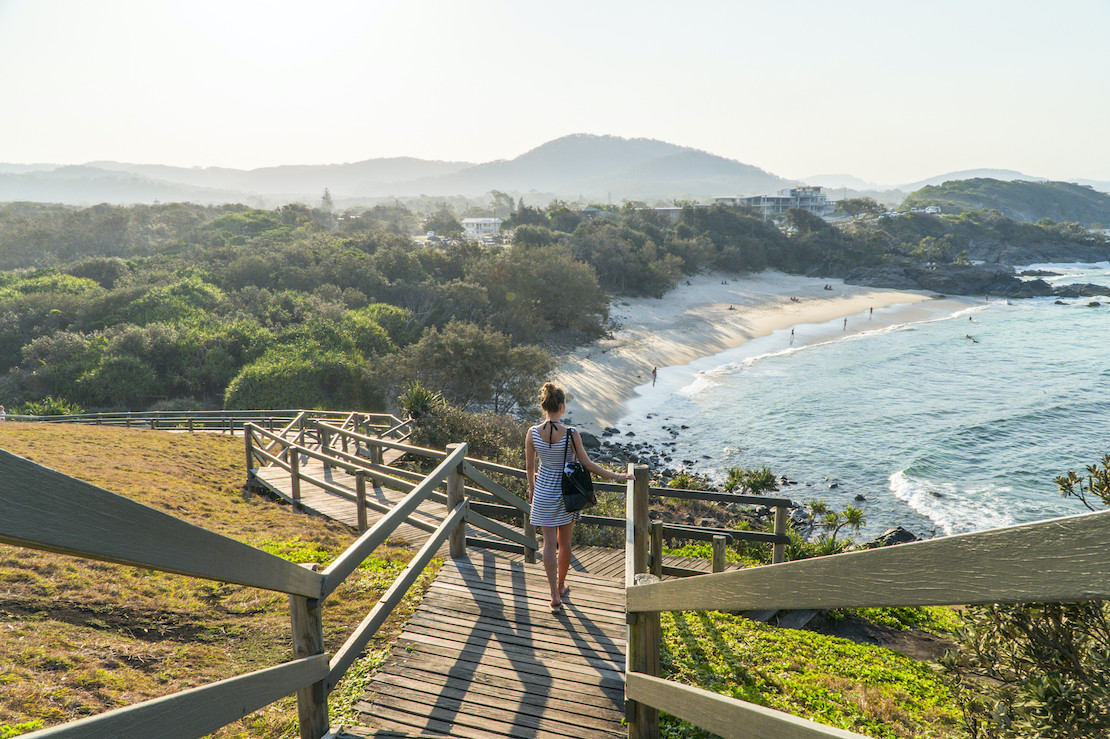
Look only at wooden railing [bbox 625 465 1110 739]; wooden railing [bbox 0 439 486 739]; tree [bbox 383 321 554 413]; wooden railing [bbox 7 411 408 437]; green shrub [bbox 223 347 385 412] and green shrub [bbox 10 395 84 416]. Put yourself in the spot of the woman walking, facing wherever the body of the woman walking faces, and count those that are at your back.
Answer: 2

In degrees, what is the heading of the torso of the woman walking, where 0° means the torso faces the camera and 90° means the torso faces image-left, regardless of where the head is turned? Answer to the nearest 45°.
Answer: approximately 180°

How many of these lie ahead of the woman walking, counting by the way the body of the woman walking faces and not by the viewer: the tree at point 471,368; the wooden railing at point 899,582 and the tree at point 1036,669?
1

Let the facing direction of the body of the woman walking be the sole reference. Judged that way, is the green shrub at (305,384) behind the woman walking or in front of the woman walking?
in front

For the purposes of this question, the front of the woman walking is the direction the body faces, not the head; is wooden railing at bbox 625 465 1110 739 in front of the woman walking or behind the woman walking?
behind

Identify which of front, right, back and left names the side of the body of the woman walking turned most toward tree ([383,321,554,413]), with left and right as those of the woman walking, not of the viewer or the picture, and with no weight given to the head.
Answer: front

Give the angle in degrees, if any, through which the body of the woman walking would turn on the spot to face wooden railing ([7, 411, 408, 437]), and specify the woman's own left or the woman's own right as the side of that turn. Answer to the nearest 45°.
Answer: approximately 45° to the woman's own left

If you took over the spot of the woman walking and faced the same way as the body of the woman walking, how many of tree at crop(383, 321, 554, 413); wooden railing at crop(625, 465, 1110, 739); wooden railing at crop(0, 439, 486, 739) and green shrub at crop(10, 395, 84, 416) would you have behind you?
2
